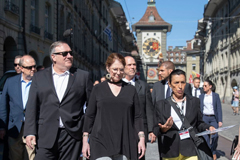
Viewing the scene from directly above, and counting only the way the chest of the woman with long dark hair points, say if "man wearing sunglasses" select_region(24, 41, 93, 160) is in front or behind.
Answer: in front

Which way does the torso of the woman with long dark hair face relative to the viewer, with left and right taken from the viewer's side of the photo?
facing the viewer and to the left of the viewer

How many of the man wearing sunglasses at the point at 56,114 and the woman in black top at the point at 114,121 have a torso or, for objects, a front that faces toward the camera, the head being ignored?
2

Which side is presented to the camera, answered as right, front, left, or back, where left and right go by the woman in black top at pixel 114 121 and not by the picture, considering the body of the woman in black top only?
front

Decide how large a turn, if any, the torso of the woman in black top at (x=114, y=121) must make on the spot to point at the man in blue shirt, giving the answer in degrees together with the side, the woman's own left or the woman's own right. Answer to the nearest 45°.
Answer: approximately 135° to the woman's own right

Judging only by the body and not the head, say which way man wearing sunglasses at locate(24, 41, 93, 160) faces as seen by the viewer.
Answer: toward the camera

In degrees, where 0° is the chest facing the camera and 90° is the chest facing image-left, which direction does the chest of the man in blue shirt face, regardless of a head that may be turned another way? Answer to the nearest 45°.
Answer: approximately 315°
